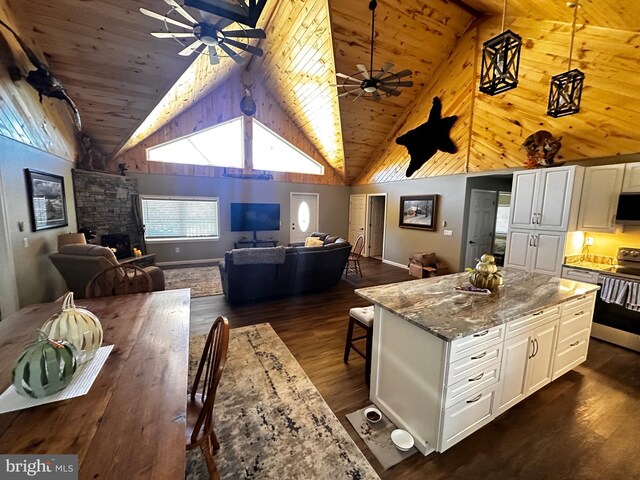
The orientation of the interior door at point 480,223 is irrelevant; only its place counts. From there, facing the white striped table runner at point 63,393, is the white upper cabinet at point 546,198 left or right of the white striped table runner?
left

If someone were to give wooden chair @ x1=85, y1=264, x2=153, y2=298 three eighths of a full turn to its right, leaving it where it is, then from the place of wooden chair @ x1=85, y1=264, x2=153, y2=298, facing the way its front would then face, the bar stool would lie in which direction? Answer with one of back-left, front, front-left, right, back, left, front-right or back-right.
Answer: back

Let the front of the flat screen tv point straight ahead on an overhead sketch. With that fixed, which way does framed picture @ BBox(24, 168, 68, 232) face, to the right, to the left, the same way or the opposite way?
to the left

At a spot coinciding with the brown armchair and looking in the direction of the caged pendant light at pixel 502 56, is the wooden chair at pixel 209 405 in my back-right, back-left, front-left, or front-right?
front-right

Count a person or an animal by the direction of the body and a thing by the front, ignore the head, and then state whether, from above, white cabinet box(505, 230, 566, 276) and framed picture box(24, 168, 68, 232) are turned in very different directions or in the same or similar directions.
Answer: very different directions

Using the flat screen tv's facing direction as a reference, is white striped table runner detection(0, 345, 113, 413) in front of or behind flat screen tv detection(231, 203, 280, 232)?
in front

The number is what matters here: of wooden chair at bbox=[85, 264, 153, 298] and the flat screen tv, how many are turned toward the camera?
2

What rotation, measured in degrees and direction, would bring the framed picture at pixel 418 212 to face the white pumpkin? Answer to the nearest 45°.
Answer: approximately 45° to its left

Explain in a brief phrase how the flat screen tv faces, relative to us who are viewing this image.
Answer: facing the viewer

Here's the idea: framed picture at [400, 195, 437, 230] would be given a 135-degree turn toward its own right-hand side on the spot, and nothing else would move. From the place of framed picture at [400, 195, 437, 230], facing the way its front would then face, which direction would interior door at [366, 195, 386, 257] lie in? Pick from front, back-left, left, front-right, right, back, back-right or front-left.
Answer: front-left

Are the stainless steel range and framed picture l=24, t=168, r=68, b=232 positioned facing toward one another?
yes

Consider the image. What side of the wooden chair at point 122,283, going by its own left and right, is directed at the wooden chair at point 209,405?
front

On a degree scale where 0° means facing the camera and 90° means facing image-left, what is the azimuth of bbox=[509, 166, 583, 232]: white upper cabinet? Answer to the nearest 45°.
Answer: approximately 45°
